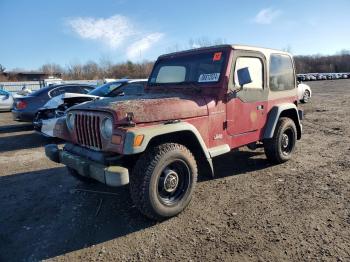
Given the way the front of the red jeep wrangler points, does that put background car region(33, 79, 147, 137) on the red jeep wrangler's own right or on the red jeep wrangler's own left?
on the red jeep wrangler's own right

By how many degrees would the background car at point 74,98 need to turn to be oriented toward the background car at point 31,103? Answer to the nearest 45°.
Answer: approximately 90° to its right

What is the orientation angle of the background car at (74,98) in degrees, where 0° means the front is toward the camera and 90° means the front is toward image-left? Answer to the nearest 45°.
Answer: approximately 45°

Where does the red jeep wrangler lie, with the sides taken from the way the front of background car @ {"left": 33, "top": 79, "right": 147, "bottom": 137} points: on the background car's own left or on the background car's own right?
on the background car's own left

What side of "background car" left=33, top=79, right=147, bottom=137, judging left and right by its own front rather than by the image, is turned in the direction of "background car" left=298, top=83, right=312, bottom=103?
back
